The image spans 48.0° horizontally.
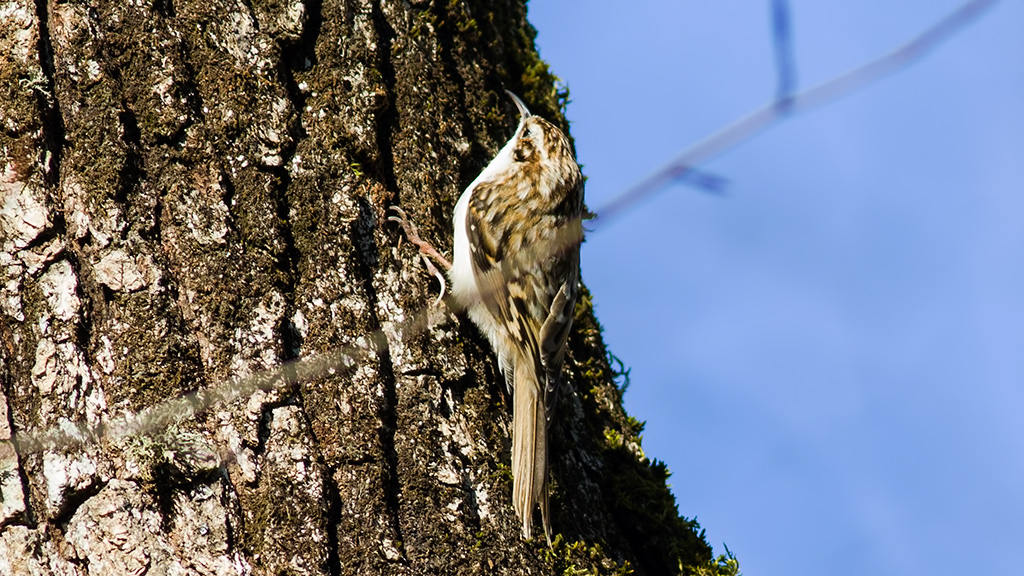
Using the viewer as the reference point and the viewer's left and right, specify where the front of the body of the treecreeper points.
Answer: facing away from the viewer and to the left of the viewer
